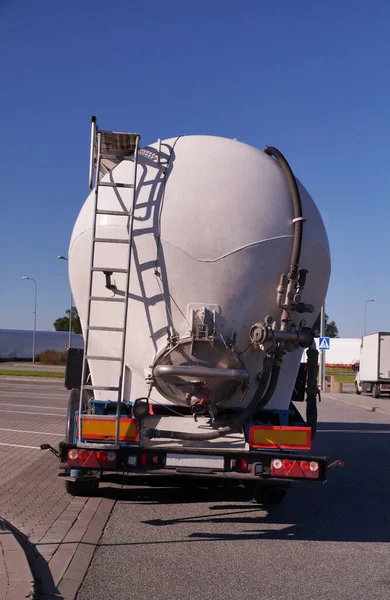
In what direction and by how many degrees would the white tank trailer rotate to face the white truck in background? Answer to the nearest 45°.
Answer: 0° — it already faces it

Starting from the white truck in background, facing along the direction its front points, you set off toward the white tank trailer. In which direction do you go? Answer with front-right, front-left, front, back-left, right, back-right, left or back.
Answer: back-left

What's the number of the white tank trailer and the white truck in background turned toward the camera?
0

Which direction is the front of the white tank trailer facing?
away from the camera
